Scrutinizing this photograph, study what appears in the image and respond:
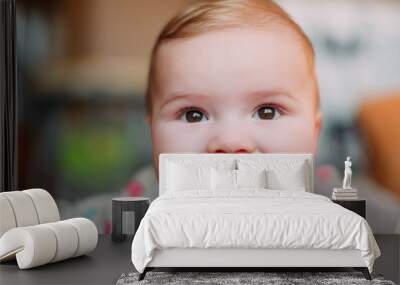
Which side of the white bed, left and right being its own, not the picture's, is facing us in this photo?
front

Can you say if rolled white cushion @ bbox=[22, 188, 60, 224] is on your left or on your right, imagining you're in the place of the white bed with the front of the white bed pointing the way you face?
on your right

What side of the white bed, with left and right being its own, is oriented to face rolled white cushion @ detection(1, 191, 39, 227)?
right

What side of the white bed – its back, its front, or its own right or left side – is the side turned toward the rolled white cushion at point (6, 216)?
right

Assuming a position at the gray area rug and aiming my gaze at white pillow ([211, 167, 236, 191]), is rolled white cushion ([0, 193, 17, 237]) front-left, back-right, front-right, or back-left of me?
front-left

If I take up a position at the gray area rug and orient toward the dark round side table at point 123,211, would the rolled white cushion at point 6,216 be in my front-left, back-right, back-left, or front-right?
front-left
